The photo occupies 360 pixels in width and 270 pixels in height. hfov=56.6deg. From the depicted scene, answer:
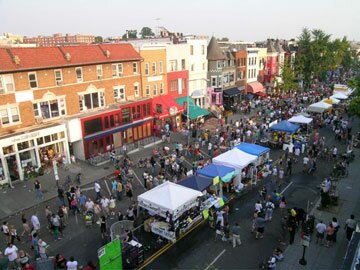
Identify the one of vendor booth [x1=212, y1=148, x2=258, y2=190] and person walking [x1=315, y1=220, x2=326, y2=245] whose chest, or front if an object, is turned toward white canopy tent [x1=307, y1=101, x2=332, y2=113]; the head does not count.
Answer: the person walking

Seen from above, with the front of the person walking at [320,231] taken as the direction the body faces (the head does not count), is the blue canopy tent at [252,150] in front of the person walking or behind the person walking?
in front

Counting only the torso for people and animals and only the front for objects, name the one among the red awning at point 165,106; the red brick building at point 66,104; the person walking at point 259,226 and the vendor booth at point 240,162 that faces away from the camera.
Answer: the person walking

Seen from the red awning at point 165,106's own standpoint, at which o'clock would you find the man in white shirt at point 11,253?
The man in white shirt is roughly at 2 o'clock from the red awning.

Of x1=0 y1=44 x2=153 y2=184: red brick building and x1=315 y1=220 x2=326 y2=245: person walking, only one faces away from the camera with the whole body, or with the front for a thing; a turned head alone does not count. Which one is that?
the person walking

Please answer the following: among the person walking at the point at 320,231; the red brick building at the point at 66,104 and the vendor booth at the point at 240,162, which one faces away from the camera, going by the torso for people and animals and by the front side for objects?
the person walking

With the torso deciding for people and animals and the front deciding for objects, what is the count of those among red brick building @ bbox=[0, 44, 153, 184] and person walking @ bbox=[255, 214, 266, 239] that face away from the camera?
1

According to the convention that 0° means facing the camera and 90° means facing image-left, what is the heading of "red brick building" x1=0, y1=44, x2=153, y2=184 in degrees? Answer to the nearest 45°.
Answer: approximately 315°

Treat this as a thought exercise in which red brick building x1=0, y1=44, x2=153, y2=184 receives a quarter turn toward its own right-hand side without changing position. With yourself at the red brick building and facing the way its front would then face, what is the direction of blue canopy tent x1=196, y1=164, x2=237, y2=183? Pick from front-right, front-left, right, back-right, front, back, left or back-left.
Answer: left

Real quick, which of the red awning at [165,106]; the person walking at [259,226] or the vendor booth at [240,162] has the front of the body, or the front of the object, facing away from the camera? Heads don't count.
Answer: the person walking

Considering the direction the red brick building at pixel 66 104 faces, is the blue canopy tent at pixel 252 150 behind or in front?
in front

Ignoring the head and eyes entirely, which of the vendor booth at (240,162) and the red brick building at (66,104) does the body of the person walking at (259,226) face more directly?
the vendor booth

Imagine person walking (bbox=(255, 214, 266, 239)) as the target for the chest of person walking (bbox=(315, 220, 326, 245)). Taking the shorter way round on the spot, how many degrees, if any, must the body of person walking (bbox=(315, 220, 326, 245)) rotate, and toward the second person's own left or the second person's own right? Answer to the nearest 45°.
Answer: approximately 90° to the second person's own left

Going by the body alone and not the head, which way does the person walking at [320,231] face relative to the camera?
away from the camera

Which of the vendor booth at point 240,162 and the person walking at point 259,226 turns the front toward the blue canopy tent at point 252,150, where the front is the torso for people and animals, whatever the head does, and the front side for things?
the person walking

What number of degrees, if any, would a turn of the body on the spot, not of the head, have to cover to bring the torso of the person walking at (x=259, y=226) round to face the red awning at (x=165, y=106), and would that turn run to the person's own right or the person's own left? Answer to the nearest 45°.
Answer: approximately 45° to the person's own left

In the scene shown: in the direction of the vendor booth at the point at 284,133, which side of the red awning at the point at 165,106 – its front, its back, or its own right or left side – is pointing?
front

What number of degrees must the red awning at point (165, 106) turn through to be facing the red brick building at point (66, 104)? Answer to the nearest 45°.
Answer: approximately 90° to its right

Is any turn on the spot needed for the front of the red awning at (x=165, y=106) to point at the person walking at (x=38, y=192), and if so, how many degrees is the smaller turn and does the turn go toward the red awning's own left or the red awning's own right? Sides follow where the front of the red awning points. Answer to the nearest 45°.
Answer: approximately 90° to the red awning's own right
